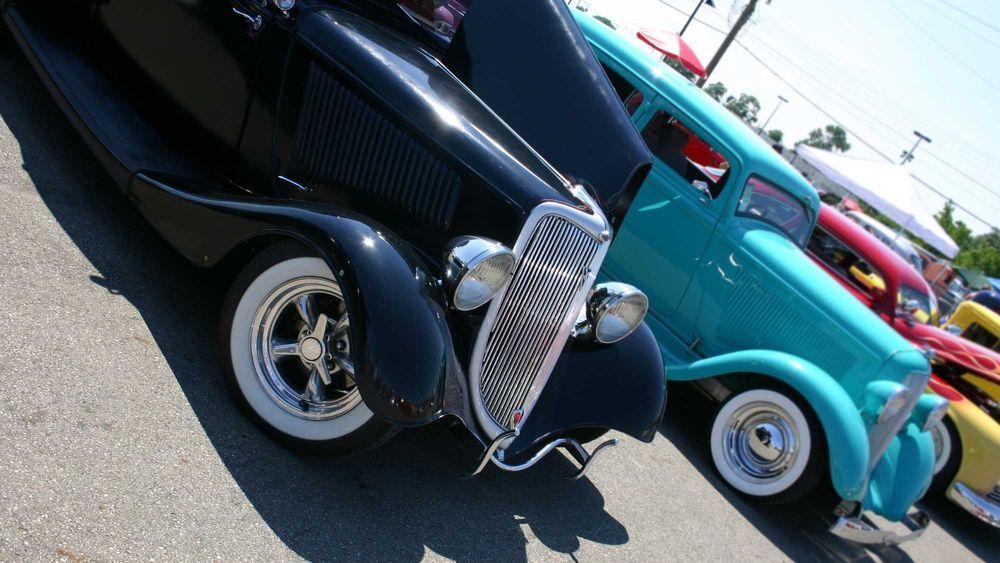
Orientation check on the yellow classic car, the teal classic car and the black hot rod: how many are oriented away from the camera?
0

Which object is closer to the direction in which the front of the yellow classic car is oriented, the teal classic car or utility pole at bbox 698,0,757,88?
the teal classic car

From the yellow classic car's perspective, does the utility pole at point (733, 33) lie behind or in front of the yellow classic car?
behind

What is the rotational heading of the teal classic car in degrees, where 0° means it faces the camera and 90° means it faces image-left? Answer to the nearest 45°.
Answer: approximately 315°

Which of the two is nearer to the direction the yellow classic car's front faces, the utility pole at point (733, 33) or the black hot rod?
the black hot rod

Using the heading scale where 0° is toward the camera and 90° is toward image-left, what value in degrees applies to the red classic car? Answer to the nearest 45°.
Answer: approximately 315°

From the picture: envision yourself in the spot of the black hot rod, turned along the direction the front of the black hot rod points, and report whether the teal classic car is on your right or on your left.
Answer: on your left

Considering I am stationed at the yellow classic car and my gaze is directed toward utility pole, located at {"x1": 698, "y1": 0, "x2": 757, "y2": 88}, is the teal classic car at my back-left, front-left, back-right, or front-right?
back-left

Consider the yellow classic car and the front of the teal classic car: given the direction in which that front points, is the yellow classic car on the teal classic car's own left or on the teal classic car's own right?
on the teal classic car's own left

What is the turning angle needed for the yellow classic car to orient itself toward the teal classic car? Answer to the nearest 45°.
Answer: approximately 90° to its right

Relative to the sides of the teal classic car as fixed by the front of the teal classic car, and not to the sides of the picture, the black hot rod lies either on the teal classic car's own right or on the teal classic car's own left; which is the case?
on the teal classic car's own right

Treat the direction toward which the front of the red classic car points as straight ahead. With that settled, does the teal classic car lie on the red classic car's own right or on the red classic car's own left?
on the red classic car's own right

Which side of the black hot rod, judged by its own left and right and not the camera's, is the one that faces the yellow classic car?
left
